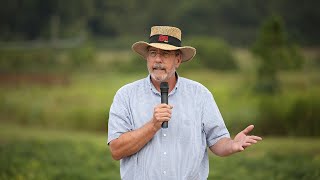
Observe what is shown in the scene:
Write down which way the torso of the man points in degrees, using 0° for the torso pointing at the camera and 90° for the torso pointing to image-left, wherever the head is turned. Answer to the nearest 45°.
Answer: approximately 0°

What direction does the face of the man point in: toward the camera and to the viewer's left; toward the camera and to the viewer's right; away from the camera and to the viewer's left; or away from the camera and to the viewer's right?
toward the camera and to the viewer's left

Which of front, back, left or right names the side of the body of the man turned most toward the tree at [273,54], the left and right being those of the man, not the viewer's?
back
